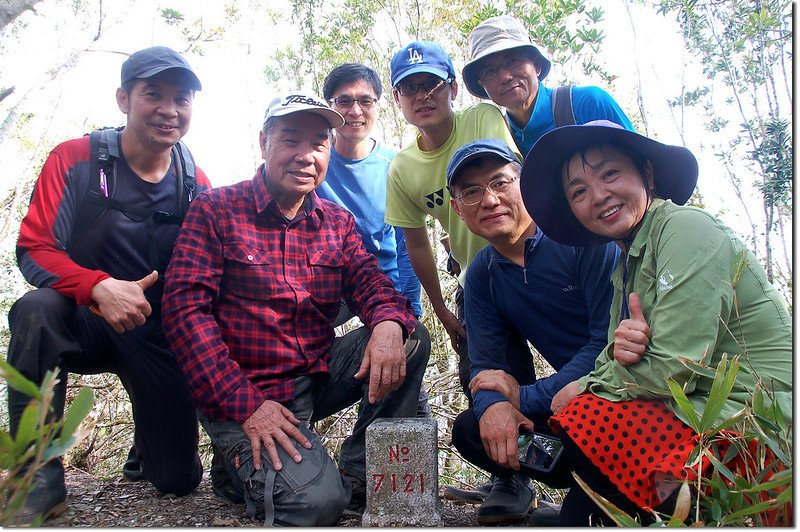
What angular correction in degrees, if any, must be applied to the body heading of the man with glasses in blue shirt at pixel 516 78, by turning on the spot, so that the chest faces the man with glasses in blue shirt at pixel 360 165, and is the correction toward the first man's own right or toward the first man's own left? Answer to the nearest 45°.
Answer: approximately 90° to the first man's own right

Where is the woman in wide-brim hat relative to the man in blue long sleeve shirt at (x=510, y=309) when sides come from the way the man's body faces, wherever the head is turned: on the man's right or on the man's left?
on the man's left

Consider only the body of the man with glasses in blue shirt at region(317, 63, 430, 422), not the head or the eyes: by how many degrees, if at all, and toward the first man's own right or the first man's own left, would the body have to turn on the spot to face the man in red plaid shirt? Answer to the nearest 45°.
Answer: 0° — they already face them

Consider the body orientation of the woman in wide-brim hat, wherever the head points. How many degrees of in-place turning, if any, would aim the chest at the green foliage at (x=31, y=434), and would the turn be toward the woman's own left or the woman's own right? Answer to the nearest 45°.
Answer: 0° — they already face it

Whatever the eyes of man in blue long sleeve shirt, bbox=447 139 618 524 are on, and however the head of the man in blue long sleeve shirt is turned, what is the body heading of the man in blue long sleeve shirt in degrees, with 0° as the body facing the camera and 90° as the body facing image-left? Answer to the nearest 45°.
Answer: approximately 45°

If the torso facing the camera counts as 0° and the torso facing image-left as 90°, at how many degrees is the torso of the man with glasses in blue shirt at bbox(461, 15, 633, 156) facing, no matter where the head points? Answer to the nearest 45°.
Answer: approximately 45°

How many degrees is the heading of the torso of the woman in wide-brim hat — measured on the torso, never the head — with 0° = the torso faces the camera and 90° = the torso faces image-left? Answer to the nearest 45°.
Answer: approximately 45°
